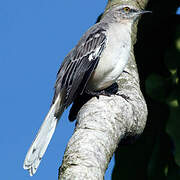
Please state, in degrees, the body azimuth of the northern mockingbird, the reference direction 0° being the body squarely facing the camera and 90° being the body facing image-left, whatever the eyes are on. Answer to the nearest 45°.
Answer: approximately 270°
